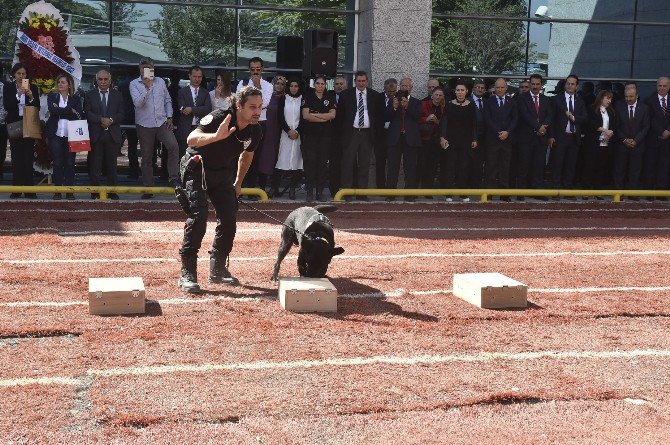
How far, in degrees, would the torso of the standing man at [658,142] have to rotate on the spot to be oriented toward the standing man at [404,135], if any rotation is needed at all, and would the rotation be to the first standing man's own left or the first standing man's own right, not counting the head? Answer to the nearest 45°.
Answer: approximately 45° to the first standing man's own right

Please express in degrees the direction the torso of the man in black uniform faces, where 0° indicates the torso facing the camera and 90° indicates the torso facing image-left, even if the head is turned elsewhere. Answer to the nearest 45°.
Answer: approximately 315°

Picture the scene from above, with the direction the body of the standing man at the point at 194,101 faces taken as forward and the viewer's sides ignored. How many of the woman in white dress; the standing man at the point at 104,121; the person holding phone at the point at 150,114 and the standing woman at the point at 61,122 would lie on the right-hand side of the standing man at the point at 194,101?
3

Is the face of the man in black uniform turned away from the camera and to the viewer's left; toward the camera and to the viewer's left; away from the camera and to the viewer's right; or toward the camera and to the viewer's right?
toward the camera and to the viewer's right

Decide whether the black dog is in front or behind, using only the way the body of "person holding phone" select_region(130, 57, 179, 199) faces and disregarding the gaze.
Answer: in front

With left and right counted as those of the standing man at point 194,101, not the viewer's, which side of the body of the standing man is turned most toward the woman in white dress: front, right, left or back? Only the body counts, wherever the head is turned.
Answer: left

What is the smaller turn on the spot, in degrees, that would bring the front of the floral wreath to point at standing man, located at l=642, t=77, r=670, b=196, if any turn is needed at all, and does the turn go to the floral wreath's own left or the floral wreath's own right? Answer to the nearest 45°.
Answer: approximately 90° to the floral wreath's own left

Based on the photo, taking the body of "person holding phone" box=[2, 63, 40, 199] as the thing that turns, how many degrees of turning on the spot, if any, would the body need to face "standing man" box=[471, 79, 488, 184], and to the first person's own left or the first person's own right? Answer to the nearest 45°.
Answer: approximately 90° to the first person's own left

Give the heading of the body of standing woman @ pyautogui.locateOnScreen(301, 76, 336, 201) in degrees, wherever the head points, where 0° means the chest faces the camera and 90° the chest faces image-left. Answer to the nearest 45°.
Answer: approximately 0°
